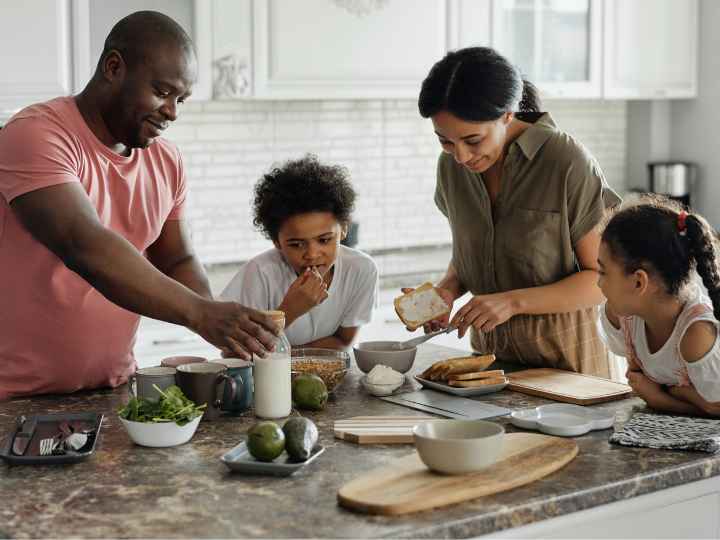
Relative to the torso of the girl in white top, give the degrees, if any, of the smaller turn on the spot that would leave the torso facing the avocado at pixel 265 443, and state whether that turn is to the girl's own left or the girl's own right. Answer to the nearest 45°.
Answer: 0° — they already face it

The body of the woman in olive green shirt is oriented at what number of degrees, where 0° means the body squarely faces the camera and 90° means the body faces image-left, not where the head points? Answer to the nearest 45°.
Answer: approximately 45°

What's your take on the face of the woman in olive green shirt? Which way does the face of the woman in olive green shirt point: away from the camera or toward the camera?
toward the camera

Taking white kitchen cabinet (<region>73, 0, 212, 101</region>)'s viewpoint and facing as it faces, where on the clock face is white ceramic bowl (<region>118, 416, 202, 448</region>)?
The white ceramic bowl is roughly at 12 o'clock from the white kitchen cabinet.

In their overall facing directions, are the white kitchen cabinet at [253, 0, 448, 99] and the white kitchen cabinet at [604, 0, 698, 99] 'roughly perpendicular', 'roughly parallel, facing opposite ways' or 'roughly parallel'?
roughly parallel

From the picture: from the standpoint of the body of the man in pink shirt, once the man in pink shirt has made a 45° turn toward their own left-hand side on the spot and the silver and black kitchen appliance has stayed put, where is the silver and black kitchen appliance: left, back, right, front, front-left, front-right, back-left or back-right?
front-left

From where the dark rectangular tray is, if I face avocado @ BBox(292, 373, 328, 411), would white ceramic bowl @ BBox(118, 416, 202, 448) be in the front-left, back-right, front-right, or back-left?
front-right

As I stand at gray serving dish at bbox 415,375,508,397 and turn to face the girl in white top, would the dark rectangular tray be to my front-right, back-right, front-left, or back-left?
back-right

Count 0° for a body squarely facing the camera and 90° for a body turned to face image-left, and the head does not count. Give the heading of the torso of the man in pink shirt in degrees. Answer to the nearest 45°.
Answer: approximately 315°

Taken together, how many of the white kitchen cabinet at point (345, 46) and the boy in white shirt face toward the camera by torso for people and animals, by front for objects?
2

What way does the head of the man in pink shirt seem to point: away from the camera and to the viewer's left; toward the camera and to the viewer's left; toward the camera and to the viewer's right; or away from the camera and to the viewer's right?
toward the camera and to the viewer's right

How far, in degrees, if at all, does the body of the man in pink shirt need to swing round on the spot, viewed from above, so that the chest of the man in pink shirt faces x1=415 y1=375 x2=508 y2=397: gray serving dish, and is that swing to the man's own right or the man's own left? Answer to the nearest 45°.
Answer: approximately 45° to the man's own left

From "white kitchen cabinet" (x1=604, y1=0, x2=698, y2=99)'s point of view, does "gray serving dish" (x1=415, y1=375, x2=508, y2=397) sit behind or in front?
in front

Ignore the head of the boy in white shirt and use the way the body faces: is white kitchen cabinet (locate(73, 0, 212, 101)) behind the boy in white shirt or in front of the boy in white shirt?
behind

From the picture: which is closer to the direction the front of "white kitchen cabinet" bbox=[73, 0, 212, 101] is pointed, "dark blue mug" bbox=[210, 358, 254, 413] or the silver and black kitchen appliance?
the dark blue mug

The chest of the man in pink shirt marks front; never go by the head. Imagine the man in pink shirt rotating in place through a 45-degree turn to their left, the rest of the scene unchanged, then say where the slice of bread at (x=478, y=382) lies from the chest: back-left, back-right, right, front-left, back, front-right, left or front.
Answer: front

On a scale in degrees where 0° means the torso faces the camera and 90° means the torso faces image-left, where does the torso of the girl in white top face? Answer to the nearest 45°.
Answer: approximately 45°
